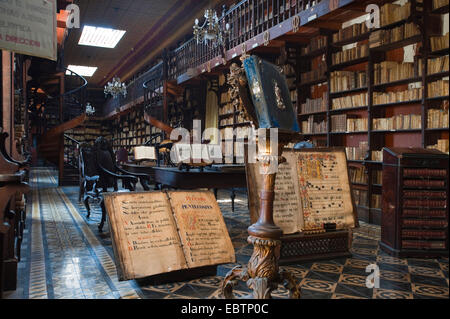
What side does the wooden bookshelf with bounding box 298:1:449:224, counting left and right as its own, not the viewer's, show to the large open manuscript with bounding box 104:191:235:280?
front

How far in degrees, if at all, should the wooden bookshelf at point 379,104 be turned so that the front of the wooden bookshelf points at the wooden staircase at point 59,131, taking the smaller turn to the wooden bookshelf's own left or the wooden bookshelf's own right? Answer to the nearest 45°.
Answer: approximately 45° to the wooden bookshelf's own right

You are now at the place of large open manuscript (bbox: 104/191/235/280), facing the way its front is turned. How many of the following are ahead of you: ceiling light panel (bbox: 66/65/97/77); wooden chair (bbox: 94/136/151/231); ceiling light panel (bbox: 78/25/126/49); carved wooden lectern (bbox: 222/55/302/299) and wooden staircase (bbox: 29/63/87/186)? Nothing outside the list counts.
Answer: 1

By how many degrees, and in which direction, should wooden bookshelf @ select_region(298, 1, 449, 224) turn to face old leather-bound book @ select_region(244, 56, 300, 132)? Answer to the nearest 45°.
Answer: approximately 45° to its left

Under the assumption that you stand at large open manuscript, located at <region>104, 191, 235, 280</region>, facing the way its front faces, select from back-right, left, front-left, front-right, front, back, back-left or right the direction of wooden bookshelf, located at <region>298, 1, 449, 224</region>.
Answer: left

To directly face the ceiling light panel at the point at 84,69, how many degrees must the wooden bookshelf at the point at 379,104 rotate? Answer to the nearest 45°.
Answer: approximately 90° to its right

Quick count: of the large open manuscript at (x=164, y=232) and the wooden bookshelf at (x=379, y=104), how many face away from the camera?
0

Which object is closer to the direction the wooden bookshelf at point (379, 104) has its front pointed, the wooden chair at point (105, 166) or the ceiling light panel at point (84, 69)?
the wooden chair

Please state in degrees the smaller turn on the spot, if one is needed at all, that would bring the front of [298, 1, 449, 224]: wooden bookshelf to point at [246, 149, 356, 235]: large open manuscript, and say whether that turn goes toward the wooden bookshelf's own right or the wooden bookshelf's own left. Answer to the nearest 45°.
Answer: approximately 45° to the wooden bookshelf's own left

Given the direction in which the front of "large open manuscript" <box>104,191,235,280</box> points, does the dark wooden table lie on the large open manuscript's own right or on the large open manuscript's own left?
on the large open manuscript's own left
